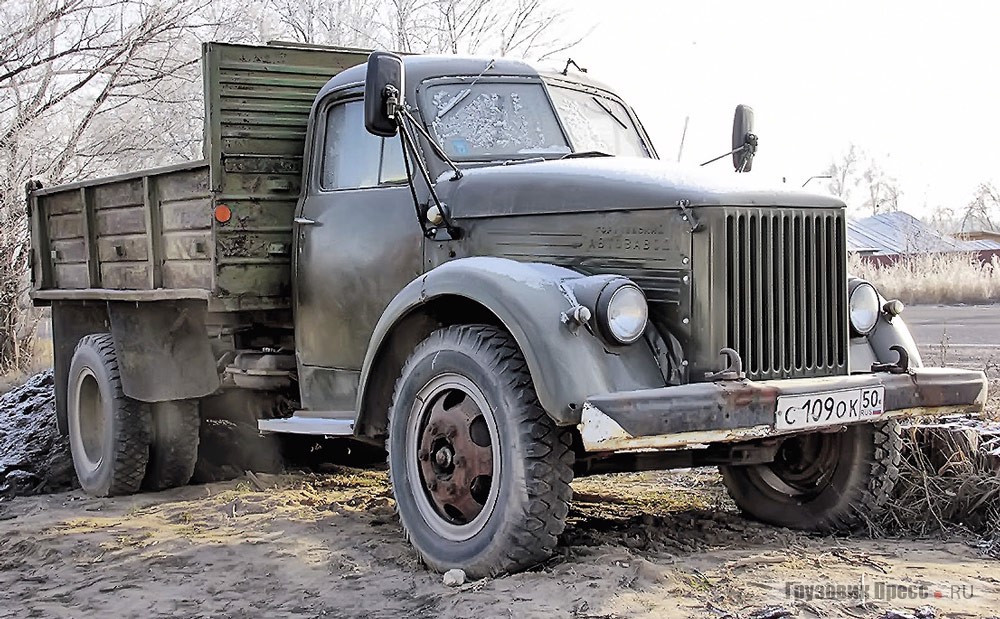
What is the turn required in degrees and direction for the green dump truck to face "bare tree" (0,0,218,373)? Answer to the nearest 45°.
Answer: approximately 180°

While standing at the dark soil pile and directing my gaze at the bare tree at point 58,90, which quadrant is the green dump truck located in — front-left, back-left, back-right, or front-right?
back-right

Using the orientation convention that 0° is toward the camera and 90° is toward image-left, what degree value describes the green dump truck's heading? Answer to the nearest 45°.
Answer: approximately 315°

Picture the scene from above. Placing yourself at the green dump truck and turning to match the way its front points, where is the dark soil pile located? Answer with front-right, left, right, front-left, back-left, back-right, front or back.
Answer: back
